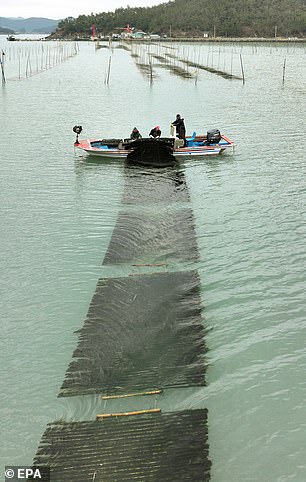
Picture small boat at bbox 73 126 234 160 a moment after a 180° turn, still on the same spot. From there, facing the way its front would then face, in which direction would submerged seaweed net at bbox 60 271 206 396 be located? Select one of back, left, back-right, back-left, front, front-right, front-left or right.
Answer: right

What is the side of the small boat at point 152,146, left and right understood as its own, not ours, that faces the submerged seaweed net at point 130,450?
left

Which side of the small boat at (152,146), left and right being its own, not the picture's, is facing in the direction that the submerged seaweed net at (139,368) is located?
left

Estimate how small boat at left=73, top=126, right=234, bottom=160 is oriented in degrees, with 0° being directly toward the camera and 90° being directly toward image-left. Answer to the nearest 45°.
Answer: approximately 90°
